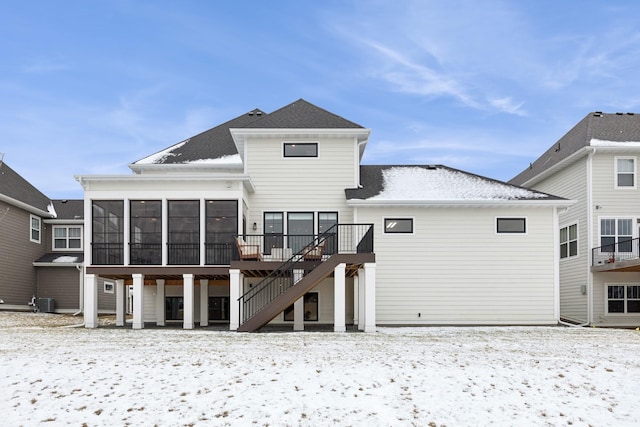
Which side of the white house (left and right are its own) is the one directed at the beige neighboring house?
right

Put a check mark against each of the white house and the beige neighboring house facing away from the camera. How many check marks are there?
2

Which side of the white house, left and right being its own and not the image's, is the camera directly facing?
back

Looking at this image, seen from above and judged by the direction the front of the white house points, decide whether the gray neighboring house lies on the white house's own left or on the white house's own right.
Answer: on the white house's own left

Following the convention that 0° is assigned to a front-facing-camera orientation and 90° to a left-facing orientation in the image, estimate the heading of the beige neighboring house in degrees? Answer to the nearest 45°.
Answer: approximately 180°

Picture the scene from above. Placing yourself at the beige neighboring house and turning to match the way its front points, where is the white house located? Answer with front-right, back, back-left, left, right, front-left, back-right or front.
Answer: back-left

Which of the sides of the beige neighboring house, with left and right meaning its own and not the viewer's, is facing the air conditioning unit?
left

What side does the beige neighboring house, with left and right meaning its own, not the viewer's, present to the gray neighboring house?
left
